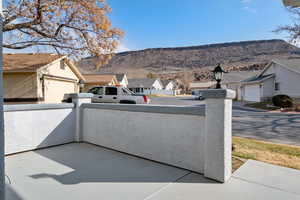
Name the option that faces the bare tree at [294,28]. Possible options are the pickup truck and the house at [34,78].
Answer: the house

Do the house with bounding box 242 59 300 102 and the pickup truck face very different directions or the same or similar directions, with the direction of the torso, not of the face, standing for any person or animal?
same or similar directions

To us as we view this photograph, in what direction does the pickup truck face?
facing to the left of the viewer

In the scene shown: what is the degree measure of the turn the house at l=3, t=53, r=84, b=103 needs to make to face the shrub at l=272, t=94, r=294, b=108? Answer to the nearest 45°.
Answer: approximately 45° to its left

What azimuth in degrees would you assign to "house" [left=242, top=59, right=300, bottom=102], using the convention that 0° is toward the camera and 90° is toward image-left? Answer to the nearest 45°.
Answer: approximately 45°

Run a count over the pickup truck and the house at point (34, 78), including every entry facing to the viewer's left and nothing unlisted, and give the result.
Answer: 1

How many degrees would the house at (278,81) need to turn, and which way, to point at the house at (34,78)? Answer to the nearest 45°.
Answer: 0° — it already faces it

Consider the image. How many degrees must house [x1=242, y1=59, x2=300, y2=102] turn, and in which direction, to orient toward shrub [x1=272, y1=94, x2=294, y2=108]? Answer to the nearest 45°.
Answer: approximately 45° to its left

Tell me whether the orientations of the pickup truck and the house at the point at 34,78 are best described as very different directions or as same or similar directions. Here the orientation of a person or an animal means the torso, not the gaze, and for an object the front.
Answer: very different directions

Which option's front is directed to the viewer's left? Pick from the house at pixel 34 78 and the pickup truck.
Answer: the pickup truck
